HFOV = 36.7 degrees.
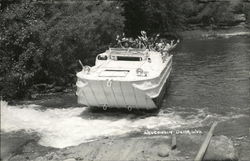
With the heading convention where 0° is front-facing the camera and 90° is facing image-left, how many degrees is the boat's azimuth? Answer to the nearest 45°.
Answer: approximately 0°

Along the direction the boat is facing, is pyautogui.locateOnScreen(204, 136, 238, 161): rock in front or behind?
in front

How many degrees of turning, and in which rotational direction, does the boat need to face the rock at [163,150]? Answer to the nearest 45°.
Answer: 0° — it already faces it
